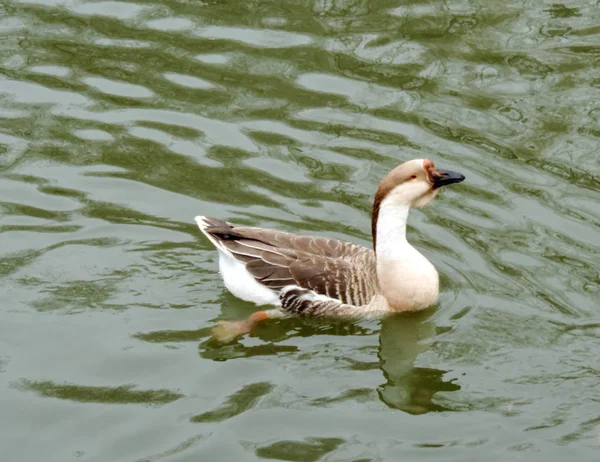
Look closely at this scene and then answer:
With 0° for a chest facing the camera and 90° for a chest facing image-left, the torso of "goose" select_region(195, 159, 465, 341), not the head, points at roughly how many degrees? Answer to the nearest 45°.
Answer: approximately 270°
